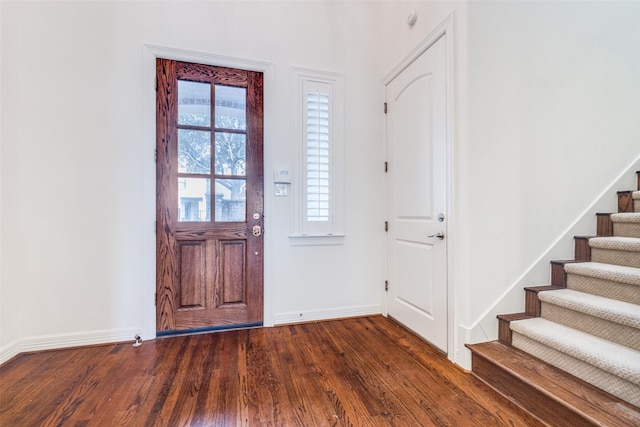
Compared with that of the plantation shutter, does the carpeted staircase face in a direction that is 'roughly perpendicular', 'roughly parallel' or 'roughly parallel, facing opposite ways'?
roughly perpendicular

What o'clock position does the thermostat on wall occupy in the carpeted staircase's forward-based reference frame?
The thermostat on wall is roughly at 1 o'clock from the carpeted staircase.

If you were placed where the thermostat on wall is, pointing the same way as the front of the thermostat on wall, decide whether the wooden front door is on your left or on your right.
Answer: on your right

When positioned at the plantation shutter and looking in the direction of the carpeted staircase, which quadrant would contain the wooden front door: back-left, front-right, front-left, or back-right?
back-right

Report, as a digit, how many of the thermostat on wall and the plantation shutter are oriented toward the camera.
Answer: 2

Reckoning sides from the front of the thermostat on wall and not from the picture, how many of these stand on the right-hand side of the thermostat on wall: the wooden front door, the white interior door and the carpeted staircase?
1

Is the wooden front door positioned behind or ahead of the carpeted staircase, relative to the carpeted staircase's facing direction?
ahead

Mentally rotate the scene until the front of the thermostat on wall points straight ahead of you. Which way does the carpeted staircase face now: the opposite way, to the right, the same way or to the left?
to the right

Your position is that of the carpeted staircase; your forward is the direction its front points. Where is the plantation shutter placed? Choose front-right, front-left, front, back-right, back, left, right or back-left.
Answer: front-right

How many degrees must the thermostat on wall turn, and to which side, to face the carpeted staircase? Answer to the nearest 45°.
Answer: approximately 45° to its left

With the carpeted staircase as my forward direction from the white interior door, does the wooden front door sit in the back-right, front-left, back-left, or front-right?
back-right

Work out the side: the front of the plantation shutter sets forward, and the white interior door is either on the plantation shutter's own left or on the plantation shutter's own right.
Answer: on the plantation shutter's own left
